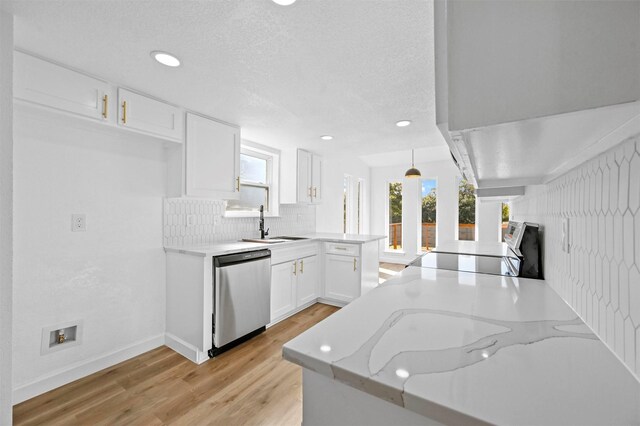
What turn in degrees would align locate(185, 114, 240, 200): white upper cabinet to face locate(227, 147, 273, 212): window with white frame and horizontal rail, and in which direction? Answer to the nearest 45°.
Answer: approximately 90° to its left

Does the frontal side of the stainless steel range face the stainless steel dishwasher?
yes

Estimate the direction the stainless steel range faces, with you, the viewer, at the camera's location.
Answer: facing to the left of the viewer

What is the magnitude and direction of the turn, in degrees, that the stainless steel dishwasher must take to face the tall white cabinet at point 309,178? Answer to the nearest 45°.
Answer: approximately 90° to its left

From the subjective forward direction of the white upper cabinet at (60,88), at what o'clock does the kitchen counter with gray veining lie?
The kitchen counter with gray veining is roughly at 1 o'clock from the white upper cabinet.

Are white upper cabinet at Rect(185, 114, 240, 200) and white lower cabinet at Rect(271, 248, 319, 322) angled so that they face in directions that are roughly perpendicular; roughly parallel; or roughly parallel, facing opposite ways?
roughly parallel

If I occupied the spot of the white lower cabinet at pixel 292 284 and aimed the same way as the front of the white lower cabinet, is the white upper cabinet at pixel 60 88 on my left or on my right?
on my right

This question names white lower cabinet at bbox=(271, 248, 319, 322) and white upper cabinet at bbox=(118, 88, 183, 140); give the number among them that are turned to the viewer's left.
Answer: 0

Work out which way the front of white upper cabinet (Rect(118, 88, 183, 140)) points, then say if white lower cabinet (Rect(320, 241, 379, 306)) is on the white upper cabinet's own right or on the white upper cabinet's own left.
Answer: on the white upper cabinet's own left

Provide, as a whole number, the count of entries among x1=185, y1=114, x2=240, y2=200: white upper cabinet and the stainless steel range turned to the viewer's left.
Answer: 1

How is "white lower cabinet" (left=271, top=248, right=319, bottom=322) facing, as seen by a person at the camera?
facing the viewer and to the right of the viewer

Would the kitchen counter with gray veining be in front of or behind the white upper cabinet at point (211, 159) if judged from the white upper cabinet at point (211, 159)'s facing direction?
in front

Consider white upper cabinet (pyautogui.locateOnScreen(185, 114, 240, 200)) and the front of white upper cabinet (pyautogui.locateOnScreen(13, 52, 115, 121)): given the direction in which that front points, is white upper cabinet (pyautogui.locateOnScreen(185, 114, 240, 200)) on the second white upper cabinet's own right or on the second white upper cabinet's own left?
on the second white upper cabinet's own left

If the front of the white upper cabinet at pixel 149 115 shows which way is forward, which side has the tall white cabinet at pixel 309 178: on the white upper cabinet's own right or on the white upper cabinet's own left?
on the white upper cabinet's own left
